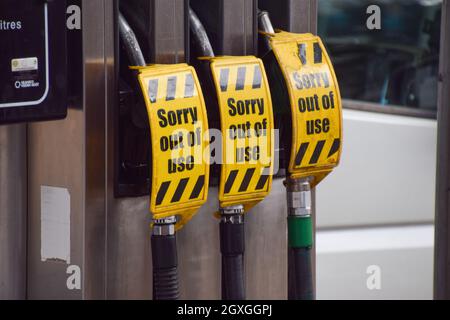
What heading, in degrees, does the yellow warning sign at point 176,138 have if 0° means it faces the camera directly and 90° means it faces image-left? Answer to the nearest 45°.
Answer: approximately 0°
